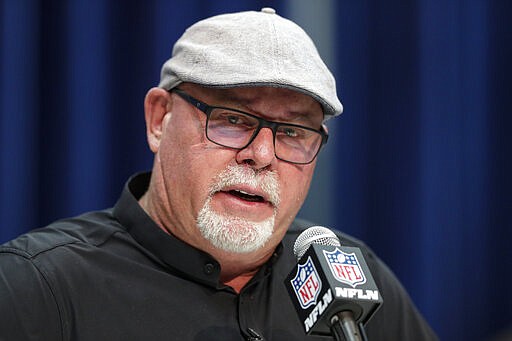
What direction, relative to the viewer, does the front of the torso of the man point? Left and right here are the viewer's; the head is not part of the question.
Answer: facing the viewer and to the right of the viewer

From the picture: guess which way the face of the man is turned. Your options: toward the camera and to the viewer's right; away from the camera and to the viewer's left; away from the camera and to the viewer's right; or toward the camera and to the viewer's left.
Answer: toward the camera and to the viewer's right
